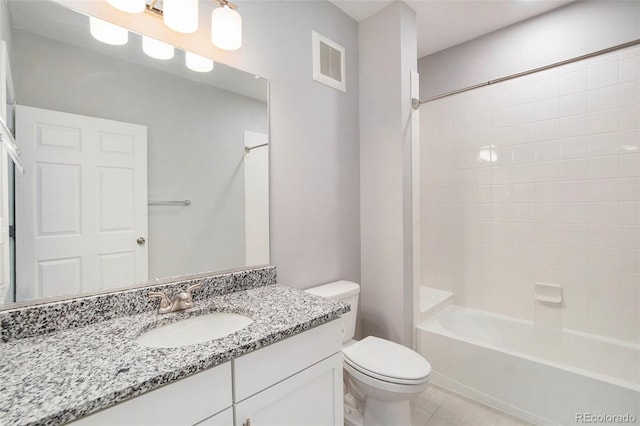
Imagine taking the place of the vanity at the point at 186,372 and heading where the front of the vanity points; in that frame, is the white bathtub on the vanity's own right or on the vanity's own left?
on the vanity's own left

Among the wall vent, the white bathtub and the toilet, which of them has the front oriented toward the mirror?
the white bathtub

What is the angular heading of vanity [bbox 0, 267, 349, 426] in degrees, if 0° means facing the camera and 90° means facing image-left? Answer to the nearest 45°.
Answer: approximately 315°

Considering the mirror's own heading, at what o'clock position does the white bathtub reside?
The white bathtub is roughly at 11 o'clock from the mirror.
